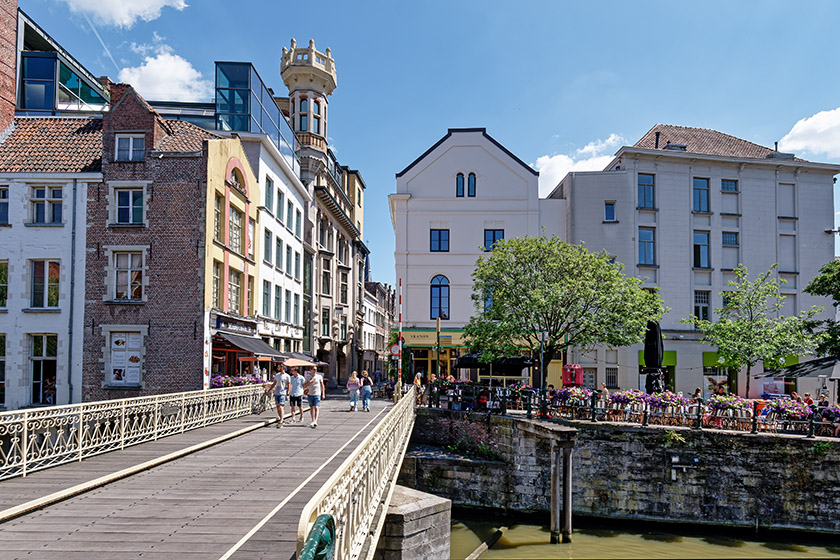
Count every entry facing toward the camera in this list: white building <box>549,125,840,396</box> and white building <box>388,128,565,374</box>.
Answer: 2

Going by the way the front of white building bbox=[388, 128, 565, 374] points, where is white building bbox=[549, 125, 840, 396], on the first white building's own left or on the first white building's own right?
on the first white building's own left

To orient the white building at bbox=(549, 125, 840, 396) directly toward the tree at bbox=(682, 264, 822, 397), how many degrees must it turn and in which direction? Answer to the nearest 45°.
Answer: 0° — it already faces it

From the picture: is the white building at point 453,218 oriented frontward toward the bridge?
yes

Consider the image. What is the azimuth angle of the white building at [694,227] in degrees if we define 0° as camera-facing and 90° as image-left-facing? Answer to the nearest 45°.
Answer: approximately 0°

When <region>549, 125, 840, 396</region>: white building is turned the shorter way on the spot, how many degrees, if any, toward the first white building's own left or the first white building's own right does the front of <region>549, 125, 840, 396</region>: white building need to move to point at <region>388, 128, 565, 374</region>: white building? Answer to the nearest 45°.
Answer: approximately 90° to the first white building's own right

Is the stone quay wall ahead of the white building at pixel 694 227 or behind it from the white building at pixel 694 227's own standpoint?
ahead

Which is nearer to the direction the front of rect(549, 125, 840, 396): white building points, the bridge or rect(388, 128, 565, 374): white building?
the bridge
